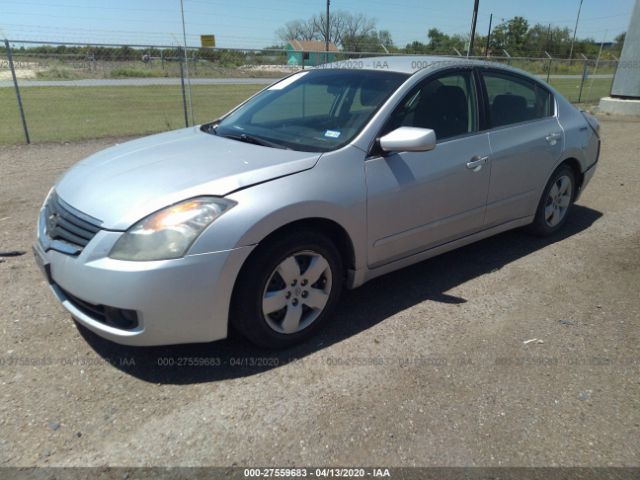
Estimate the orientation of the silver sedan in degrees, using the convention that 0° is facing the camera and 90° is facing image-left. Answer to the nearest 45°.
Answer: approximately 45°

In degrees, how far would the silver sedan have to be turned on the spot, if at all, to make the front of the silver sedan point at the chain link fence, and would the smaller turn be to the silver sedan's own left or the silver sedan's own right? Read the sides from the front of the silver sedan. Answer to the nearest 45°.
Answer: approximately 90° to the silver sedan's own right

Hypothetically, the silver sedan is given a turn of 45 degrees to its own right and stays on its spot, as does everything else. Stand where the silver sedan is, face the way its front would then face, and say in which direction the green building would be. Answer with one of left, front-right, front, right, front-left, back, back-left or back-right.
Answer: right
